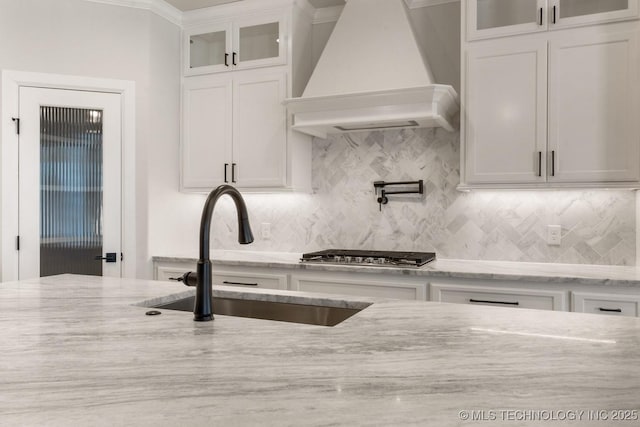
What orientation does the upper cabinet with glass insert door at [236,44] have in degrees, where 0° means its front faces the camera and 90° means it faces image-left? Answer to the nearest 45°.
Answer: approximately 45°

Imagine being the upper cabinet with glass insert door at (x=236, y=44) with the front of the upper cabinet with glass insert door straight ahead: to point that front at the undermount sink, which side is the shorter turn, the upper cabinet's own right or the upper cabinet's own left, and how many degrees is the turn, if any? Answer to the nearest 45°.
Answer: approximately 45° to the upper cabinet's own left

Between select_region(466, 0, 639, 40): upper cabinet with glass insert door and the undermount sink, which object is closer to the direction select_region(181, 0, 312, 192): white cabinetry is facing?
the undermount sink

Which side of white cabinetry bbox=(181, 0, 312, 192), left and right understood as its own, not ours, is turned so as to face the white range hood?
left

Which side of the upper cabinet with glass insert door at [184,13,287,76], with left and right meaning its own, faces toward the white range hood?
left

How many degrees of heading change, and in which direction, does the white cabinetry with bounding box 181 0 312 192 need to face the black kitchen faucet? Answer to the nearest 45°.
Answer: approximately 45° to its left

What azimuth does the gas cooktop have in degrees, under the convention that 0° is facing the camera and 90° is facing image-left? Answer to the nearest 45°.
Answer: approximately 0°
